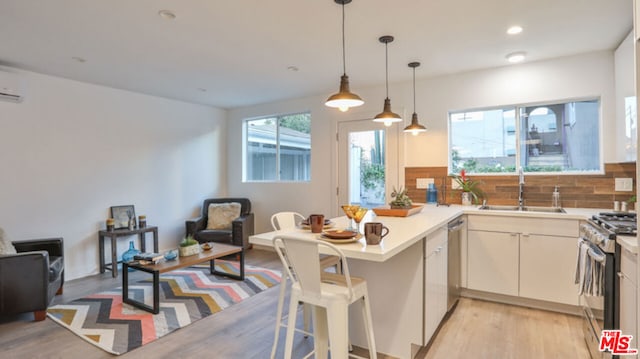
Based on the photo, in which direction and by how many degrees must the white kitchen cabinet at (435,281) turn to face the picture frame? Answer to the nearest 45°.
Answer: approximately 180°

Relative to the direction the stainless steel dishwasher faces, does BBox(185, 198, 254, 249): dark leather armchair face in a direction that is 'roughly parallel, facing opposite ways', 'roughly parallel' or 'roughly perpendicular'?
roughly perpendicular

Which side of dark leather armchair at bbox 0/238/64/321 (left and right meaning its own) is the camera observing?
right

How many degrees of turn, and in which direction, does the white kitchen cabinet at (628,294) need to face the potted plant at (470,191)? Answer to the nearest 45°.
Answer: approximately 45° to its right

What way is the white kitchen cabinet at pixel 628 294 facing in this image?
to the viewer's left

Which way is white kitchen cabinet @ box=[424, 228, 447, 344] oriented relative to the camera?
to the viewer's right

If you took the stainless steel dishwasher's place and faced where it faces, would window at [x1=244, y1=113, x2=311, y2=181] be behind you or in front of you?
behind

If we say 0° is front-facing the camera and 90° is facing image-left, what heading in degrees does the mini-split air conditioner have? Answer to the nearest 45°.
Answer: approximately 315°

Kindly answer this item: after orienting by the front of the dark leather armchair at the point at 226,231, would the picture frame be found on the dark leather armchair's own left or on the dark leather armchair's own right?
on the dark leather armchair's own right

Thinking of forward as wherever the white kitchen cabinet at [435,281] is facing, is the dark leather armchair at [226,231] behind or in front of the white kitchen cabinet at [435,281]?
behind

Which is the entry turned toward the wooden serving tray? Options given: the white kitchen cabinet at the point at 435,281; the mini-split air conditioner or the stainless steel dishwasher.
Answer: the mini-split air conditioner
